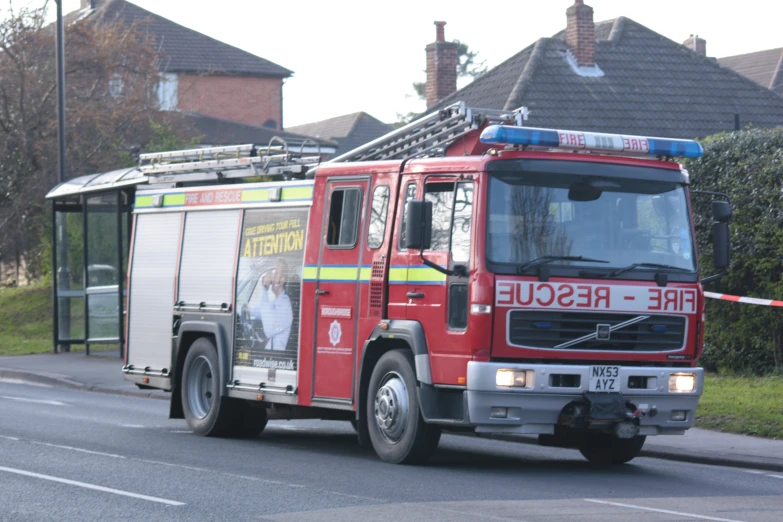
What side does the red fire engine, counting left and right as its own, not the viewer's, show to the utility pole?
back

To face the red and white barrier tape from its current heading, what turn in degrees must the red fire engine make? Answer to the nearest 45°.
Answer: approximately 90° to its left

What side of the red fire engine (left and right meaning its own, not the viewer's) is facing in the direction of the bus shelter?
back

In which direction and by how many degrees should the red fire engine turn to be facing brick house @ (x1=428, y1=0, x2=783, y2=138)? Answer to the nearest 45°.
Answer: approximately 135° to its left

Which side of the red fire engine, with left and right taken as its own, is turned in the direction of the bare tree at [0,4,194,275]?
back

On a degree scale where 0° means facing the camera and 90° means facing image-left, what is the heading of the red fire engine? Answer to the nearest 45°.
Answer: approximately 315°
